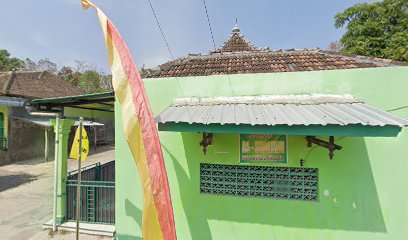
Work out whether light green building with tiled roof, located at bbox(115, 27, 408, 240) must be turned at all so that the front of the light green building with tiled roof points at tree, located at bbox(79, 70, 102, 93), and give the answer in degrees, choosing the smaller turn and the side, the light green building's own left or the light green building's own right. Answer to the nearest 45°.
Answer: approximately 135° to the light green building's own right

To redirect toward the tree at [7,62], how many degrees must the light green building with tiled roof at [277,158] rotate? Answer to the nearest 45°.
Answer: approximately 135° to its right

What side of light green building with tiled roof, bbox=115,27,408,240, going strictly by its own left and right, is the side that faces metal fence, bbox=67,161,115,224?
right

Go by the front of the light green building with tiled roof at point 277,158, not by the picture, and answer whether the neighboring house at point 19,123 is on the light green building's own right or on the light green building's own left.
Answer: on the light green building's own right

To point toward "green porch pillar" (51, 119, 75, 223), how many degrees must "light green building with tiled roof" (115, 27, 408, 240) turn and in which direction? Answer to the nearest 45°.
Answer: approximately 90° to its right

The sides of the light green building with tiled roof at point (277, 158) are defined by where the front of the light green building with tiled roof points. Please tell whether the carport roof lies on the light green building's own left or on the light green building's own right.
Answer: on the light green building's own right

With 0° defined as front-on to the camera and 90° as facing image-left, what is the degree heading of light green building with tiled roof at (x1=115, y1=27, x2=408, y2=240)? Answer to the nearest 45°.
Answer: approximately 0°

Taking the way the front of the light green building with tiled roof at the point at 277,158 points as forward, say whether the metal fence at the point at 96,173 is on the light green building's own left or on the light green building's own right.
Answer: on the light green building's own right
